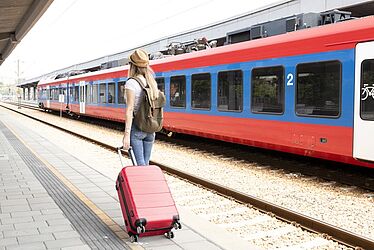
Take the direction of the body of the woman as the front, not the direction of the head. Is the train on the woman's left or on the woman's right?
on the woman's right

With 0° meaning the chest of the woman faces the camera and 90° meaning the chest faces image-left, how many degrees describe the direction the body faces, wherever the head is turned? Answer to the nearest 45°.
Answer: approximately 135°
